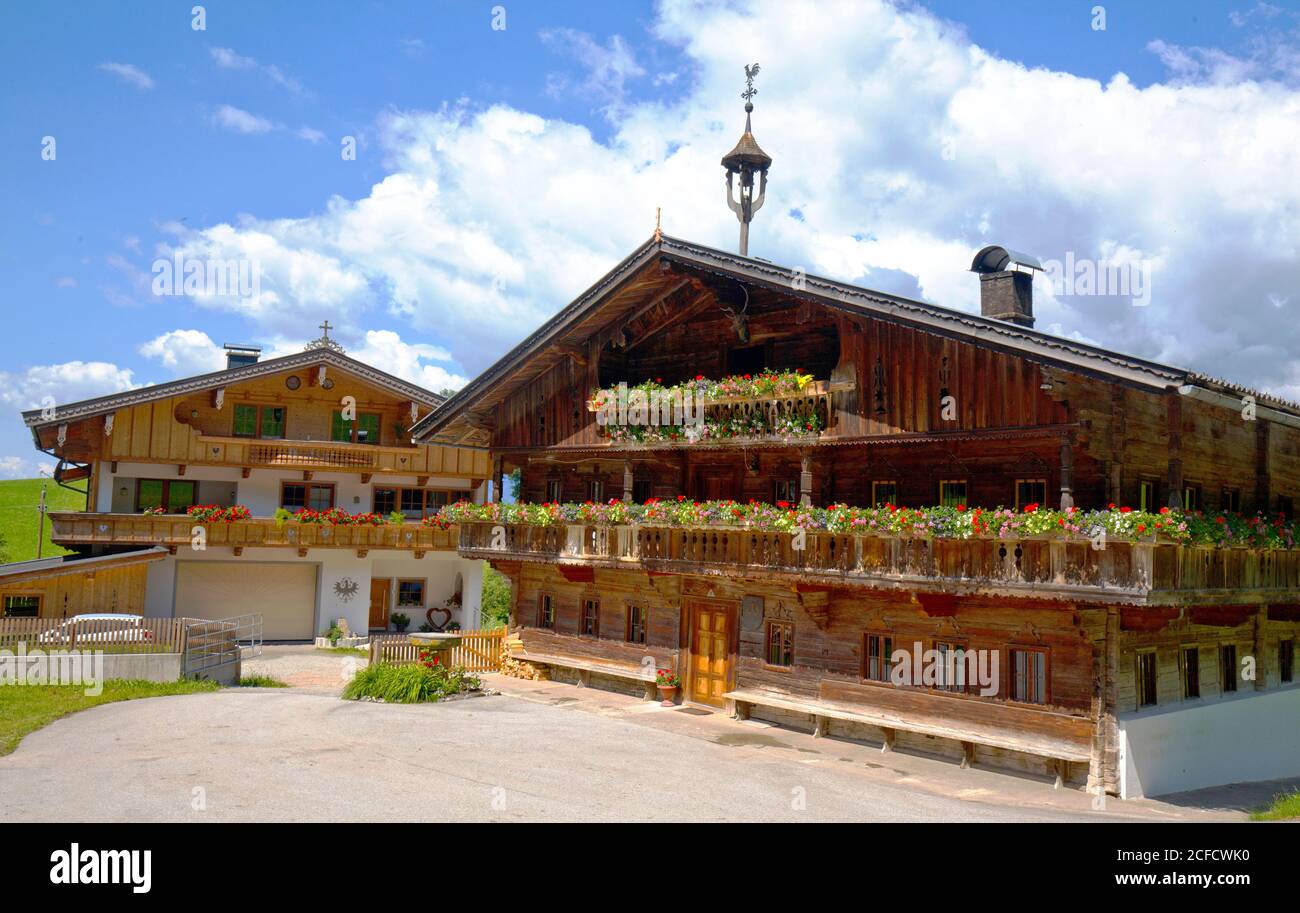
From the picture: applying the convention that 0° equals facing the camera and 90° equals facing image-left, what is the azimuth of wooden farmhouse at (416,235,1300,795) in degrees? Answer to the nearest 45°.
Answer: approximately 45°

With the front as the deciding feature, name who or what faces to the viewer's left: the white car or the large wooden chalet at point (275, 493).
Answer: the white car

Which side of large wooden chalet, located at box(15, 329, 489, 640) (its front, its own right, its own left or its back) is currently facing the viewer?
front

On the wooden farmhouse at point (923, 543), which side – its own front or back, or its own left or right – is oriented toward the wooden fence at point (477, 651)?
right

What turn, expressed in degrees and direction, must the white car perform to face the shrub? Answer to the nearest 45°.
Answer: approximately 135° to its left

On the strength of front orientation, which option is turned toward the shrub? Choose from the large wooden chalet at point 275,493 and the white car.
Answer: the large wooden chalet

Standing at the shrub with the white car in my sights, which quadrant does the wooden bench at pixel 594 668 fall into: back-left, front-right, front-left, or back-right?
back-right

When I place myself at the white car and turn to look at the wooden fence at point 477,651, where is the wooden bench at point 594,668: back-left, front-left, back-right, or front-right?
front-right

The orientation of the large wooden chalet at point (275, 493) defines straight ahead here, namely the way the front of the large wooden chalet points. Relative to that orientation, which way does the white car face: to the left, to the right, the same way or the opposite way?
to the right

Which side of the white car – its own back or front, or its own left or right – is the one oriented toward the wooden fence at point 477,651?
back

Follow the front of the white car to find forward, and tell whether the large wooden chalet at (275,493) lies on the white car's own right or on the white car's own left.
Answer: on the white car's own right

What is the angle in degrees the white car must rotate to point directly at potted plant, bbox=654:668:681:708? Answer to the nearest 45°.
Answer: approximately 135° to its left

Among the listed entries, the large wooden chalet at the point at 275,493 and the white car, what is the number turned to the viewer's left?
1

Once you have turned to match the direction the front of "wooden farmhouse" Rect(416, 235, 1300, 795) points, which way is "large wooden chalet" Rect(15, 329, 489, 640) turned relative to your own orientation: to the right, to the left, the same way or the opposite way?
to the left

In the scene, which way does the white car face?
to the viewer's left
